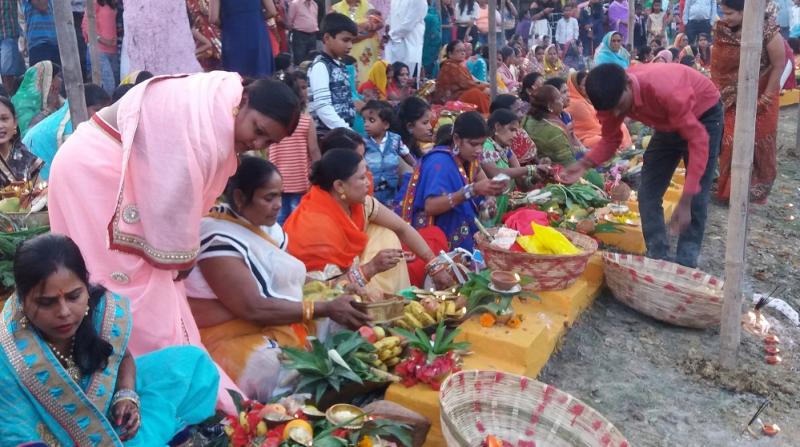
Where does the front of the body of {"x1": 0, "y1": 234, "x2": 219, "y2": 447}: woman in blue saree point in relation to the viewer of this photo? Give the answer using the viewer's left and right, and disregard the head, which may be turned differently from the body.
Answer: facing the viewer and to the right of the viewer

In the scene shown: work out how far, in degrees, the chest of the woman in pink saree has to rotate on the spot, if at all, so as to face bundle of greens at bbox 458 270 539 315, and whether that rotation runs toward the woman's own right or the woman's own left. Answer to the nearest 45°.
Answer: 0° — they already face it

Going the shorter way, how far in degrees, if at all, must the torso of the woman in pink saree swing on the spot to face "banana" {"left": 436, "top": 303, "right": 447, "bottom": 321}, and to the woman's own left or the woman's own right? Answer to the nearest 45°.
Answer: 0° — they already face it

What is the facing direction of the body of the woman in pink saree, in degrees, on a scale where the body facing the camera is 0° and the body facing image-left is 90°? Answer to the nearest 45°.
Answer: approximately 270°

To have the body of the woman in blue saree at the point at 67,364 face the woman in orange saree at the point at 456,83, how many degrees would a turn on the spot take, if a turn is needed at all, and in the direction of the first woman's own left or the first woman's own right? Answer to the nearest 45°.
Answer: approximately 90° to the first woman's own left

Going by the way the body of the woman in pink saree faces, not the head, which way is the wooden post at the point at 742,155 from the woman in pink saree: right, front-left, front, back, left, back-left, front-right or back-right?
front

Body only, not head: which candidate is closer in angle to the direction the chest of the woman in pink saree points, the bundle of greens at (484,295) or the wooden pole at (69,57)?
the bundle of greens

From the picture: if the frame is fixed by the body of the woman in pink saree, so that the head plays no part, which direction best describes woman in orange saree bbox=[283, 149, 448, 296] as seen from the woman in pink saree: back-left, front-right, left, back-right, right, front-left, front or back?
front-left

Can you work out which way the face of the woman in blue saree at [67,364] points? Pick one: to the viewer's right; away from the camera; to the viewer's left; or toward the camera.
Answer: toward the camera

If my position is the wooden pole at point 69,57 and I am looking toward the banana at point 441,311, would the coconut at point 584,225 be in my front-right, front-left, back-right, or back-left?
front-left
